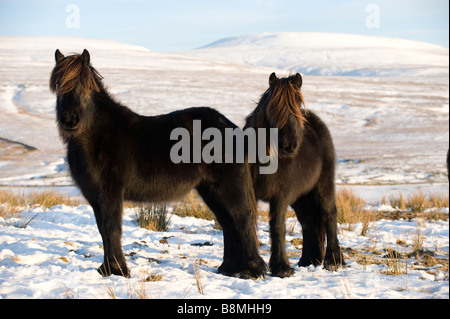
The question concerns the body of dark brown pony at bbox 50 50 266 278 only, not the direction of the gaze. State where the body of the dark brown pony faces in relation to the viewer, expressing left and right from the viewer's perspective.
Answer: facing to the left of the viewer

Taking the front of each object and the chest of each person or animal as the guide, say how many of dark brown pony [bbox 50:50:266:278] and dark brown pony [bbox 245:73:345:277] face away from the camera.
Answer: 0

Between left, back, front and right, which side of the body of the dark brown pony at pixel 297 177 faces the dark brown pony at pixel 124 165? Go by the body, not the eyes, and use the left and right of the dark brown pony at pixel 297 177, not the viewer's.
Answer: front

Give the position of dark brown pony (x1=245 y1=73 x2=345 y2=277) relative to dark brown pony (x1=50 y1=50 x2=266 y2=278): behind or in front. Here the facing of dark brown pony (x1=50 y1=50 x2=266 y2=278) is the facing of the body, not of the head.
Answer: behind
